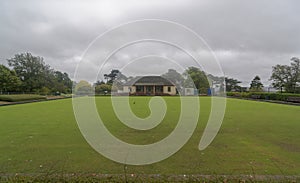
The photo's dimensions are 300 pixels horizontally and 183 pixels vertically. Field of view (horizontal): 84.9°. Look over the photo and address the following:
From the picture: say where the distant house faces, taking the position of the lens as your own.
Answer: facing the viewer

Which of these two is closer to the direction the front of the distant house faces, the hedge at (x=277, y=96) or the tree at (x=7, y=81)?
the hedge

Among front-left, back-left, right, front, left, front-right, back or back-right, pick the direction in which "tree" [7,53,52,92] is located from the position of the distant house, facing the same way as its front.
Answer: right

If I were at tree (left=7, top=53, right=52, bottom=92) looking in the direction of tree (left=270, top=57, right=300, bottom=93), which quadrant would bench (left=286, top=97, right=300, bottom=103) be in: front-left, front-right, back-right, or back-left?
front-right

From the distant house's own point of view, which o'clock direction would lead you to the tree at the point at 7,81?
The tree is roughly at 2 o'clock from the distant house.

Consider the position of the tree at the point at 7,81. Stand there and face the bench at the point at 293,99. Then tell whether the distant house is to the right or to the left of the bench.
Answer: left

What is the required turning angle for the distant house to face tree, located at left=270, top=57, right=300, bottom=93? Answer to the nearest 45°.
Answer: approximately 45° to its left

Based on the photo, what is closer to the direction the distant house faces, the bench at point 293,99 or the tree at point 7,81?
the bench

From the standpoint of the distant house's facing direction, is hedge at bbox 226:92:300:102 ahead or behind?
ahead
